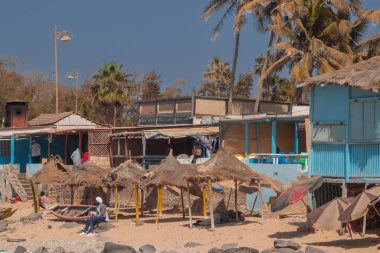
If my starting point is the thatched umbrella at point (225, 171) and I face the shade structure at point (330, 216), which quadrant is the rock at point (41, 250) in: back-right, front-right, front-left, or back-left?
back-right

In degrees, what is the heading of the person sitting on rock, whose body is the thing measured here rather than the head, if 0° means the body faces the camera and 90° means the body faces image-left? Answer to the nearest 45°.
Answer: approximately 45°

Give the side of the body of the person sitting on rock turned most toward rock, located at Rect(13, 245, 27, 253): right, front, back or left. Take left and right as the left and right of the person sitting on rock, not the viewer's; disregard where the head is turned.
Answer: front

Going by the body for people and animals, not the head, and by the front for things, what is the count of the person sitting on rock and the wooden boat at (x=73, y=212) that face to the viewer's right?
0

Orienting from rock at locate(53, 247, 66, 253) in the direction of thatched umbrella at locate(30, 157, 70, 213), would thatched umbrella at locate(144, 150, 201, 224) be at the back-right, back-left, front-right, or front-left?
front-right

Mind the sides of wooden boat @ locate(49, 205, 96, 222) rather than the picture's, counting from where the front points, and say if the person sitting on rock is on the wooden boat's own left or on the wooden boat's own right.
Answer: on the wooden boat's own left

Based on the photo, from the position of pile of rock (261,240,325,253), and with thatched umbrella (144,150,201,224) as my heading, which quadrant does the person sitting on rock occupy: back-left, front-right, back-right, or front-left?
front-left

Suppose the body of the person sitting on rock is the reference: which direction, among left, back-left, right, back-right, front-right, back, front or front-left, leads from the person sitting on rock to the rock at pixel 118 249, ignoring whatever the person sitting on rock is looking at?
front-left

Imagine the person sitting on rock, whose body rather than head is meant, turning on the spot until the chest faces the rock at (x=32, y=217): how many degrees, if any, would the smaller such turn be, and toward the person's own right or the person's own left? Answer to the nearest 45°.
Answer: approximately 90° to the person's own right

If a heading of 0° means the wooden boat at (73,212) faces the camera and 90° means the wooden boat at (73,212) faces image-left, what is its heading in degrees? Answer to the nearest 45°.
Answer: approximately 90°

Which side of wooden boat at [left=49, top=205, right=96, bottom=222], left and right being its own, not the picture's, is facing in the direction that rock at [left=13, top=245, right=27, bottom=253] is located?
left
